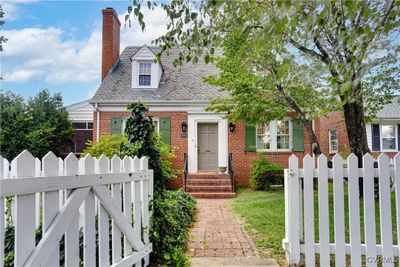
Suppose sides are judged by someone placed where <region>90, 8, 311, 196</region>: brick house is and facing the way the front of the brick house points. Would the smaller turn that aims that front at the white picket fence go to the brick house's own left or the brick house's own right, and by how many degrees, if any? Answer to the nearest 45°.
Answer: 0° — it already faces it

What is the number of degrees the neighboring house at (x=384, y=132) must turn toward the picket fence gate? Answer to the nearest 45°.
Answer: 0° — it already faces it

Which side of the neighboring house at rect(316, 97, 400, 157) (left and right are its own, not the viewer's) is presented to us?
front

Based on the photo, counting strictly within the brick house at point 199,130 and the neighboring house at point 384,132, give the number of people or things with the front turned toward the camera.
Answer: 2

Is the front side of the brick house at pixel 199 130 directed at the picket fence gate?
yes

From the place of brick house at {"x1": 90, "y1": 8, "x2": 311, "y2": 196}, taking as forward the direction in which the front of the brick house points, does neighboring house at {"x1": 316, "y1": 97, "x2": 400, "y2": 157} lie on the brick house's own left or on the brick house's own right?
on the brick house's own left

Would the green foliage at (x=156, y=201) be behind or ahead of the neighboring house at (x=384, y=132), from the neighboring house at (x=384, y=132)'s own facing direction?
ahead
